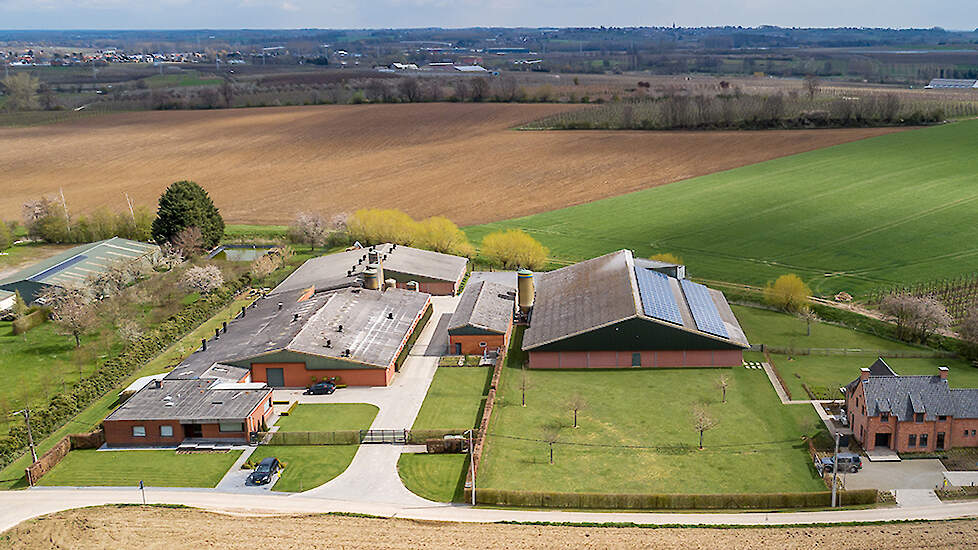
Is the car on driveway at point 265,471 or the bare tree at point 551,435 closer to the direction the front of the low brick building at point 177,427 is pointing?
the car on driveway

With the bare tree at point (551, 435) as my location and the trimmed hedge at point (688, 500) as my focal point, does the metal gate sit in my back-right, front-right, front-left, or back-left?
back-right

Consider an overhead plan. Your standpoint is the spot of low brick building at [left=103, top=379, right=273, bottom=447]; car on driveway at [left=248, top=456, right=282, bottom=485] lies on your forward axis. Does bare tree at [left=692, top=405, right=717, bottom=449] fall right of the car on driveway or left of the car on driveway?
left

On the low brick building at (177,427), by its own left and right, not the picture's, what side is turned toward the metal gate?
left

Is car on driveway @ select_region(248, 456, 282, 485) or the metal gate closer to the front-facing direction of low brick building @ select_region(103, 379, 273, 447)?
the car on driveway

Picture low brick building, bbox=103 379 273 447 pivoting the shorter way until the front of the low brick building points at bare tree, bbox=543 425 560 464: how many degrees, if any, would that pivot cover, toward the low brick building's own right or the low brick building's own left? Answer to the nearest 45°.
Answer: approximately 90° to the low brick building's own left

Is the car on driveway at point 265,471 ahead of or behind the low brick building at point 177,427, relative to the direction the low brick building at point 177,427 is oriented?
ahead

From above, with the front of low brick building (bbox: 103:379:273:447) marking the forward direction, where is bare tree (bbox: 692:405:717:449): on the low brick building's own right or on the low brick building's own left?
on the low brick building's own left

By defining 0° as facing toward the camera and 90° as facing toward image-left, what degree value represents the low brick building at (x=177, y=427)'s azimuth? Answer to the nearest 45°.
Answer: approximately 0°
